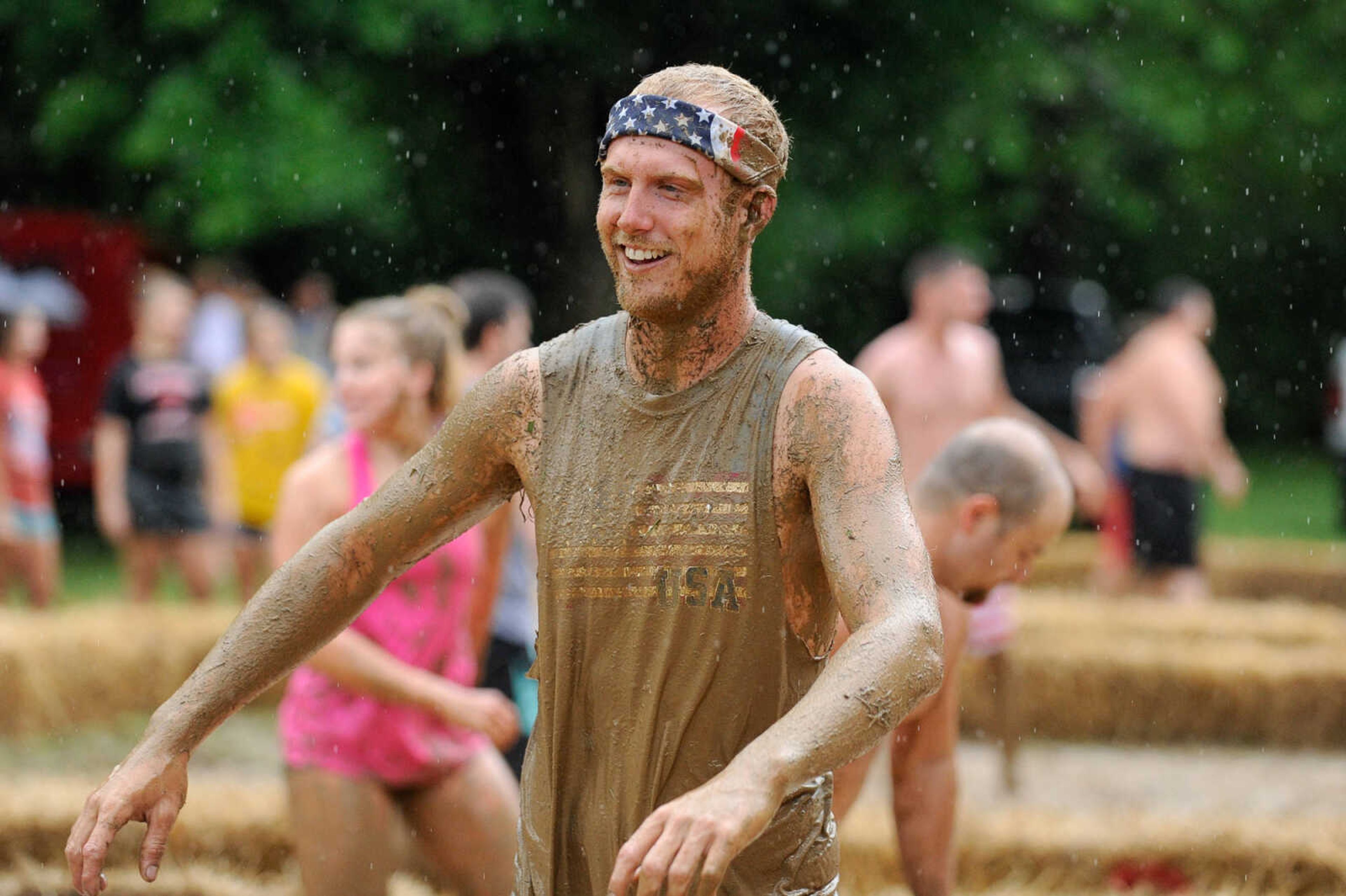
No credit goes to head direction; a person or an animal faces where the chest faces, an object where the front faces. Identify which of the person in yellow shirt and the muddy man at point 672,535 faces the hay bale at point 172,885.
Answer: the person in yellow shirt

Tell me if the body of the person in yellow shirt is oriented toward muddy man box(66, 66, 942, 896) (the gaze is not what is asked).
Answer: yes

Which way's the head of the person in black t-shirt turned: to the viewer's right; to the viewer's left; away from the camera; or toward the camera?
toward the camera

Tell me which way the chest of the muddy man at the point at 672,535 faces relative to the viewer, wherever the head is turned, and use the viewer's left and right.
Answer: facing the viewer and to the left of the viewer

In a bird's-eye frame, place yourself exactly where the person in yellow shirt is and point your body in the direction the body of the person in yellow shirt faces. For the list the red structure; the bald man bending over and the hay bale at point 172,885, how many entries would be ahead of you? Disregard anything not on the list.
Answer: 2

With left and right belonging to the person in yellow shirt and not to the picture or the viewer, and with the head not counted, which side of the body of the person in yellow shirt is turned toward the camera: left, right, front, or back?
front

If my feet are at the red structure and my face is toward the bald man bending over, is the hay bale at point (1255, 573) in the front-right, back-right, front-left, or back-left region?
front-left

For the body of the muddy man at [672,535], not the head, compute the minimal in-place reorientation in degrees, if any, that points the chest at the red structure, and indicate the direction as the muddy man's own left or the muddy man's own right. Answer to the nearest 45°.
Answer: approximately 135° to the muddy man's own right

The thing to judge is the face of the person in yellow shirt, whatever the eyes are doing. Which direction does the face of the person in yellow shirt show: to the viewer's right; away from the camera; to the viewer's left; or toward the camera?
toward the camera

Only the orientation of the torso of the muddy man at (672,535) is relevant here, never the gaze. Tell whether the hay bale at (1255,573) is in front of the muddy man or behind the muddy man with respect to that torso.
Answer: behind

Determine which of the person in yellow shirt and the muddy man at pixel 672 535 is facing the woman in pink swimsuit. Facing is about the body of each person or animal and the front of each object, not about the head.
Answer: the person in yellow shirt

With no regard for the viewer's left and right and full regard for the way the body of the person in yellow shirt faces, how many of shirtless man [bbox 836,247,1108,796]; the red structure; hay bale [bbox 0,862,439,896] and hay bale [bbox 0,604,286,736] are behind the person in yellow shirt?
1

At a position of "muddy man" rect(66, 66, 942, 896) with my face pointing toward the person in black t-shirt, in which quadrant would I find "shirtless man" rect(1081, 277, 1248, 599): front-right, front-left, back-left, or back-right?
front-right

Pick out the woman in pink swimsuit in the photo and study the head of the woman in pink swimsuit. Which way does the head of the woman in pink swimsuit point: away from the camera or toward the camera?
toward the camera

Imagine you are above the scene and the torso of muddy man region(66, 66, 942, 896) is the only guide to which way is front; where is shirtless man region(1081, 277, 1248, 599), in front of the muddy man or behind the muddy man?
behind

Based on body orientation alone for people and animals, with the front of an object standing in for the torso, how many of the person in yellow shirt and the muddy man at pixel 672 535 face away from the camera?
0

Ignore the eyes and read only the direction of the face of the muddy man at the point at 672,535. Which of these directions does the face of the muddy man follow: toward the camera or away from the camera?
toward the camera
